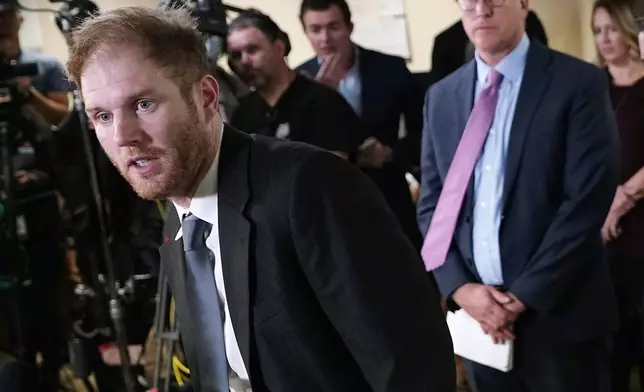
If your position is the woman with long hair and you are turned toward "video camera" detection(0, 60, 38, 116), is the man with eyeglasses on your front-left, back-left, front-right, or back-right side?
front-left

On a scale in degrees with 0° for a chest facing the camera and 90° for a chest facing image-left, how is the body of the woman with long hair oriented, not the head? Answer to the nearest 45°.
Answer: approximately 45°

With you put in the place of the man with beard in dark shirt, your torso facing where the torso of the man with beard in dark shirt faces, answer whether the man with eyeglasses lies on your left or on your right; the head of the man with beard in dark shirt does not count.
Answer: on your left

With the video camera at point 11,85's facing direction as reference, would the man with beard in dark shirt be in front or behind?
in front

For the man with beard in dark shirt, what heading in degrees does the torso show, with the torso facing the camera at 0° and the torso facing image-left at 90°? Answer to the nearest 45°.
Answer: approximately 45°

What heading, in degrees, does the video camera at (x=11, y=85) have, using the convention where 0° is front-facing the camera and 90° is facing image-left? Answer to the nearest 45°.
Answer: approximately 270°

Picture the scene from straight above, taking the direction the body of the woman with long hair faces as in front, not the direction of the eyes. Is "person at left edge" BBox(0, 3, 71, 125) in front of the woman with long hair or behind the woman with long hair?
in front

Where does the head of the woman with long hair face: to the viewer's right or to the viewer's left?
to the viewer's left

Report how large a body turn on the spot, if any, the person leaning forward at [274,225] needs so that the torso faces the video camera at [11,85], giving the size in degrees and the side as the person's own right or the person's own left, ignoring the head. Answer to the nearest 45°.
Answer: approximately 90° to the person's own right

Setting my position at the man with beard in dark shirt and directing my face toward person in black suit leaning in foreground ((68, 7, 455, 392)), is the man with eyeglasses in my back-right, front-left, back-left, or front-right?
front-left

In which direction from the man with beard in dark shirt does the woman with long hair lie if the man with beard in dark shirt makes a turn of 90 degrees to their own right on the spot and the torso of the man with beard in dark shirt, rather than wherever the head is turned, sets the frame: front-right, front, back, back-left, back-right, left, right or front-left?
back-right

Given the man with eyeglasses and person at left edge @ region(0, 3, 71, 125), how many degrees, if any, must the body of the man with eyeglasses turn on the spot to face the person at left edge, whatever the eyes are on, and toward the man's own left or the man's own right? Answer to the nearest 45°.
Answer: approximately 45° to the man's own right
